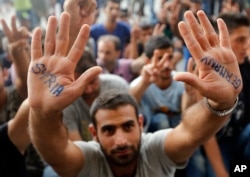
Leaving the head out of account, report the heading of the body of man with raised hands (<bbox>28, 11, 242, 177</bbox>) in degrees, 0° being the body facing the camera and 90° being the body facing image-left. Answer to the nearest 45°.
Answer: approximately 0°
